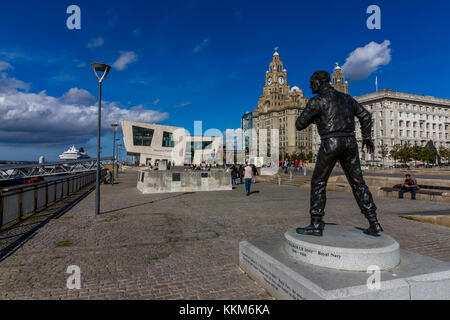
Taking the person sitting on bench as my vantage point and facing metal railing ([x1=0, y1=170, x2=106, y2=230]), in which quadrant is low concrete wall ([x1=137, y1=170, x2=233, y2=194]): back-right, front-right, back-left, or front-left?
front-right

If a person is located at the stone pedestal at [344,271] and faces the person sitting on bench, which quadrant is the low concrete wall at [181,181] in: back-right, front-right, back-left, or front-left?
front-left

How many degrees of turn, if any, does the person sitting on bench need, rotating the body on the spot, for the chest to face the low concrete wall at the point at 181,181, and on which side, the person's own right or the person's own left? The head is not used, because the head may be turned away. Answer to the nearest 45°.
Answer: approximately 45° to the person's own right

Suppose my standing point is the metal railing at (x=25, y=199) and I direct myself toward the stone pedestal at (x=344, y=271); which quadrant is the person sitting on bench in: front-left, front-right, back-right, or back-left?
front-left

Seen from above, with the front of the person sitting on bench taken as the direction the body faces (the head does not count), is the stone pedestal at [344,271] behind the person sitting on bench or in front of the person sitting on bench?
in front

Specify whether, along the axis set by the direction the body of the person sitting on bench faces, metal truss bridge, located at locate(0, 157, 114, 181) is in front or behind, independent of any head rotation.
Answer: in front

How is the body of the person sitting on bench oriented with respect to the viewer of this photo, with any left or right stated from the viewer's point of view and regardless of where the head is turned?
facing the viewer and to the left of the viewer

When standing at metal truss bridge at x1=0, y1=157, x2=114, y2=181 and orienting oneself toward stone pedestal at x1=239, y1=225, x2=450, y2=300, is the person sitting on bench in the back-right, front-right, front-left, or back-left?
front-left

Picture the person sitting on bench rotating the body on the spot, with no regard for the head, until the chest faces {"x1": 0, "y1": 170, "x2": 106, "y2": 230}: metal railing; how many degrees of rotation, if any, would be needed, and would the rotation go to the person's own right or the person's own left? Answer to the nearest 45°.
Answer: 0° — they already face it
